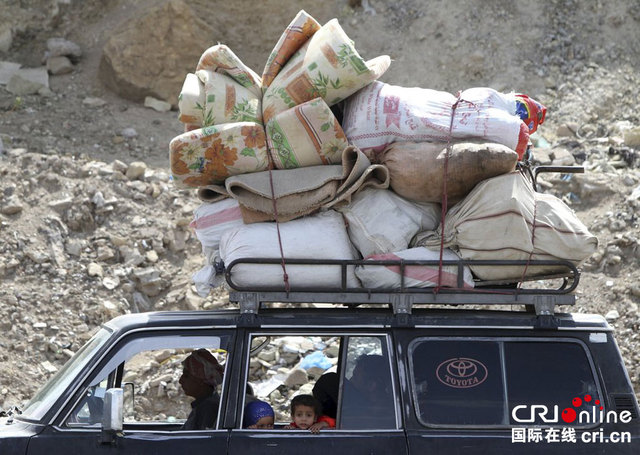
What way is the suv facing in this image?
to the viewer's left
